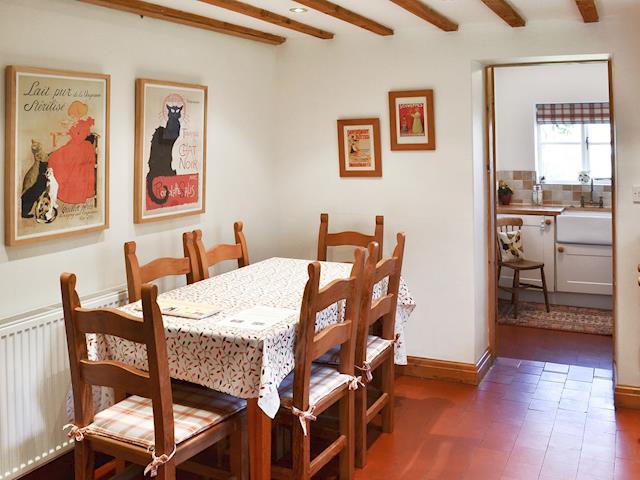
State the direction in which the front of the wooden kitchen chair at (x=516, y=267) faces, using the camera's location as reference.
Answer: facing the viewer and to the right of the viewer

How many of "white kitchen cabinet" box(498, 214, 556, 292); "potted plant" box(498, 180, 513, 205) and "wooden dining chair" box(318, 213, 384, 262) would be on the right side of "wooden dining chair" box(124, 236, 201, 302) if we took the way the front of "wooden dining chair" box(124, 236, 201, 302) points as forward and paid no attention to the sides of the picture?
0

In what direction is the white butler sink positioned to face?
toward the camera

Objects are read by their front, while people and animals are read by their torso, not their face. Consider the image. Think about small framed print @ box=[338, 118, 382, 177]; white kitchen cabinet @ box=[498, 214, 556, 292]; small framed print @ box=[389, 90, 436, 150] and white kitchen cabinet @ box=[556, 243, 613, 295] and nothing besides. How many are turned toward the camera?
4

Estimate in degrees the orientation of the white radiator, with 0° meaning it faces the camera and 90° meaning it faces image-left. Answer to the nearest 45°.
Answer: approximately 315°

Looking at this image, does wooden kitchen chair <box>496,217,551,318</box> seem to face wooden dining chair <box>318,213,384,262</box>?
no

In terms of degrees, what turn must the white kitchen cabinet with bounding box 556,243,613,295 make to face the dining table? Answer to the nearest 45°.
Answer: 0° — it already faces it

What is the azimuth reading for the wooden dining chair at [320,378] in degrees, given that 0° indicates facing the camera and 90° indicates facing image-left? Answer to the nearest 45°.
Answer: approximately 135°

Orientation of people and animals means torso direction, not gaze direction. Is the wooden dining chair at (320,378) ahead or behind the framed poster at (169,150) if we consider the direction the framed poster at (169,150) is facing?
ahead

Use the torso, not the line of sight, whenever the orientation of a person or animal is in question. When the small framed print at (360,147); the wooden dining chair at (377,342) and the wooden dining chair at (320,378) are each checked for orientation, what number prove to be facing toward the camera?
1

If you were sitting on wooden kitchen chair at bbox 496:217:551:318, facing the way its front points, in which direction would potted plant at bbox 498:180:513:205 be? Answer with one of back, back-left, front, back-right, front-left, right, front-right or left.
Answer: back-left

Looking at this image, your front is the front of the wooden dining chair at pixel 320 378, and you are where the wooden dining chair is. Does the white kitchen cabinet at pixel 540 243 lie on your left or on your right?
on your right

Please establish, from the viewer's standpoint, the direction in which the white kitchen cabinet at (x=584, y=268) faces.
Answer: facing the viewer

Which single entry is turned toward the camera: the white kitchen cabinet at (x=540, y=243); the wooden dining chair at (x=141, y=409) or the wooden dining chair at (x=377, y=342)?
the white kitchen cabinet

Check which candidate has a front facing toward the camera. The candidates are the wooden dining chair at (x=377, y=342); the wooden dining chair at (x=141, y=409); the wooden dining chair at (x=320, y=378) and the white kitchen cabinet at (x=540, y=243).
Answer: the white kitchen cabinet
